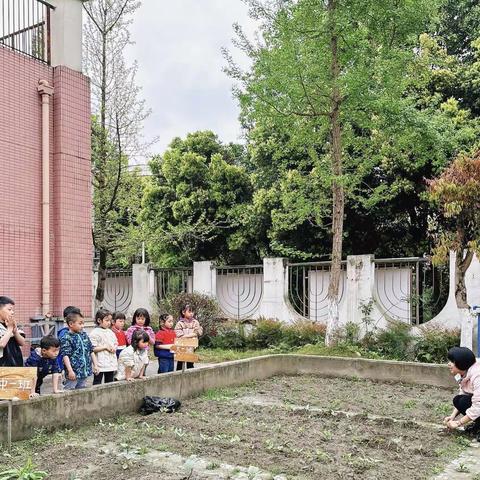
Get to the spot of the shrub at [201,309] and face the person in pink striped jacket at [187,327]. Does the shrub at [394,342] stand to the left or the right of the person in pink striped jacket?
left

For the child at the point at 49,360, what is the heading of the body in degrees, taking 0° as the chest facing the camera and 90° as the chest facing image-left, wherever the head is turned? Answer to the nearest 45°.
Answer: approximately 315°

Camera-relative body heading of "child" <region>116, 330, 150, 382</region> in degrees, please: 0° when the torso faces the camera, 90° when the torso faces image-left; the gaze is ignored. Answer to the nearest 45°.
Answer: approximately 315°

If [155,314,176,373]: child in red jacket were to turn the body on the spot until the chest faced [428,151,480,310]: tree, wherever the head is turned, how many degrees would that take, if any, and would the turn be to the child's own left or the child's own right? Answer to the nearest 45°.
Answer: approximately 45° to the child's own left

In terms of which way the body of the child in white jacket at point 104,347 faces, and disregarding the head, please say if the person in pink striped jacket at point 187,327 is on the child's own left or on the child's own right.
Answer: on the child's own left
